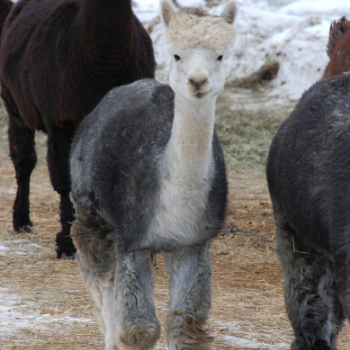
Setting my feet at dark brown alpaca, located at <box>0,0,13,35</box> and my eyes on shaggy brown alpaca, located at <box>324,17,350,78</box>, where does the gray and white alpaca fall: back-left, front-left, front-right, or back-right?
front-right

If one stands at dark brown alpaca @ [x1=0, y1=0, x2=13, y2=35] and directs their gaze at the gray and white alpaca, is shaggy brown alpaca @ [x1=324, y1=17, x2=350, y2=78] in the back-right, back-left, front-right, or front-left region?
front-left
